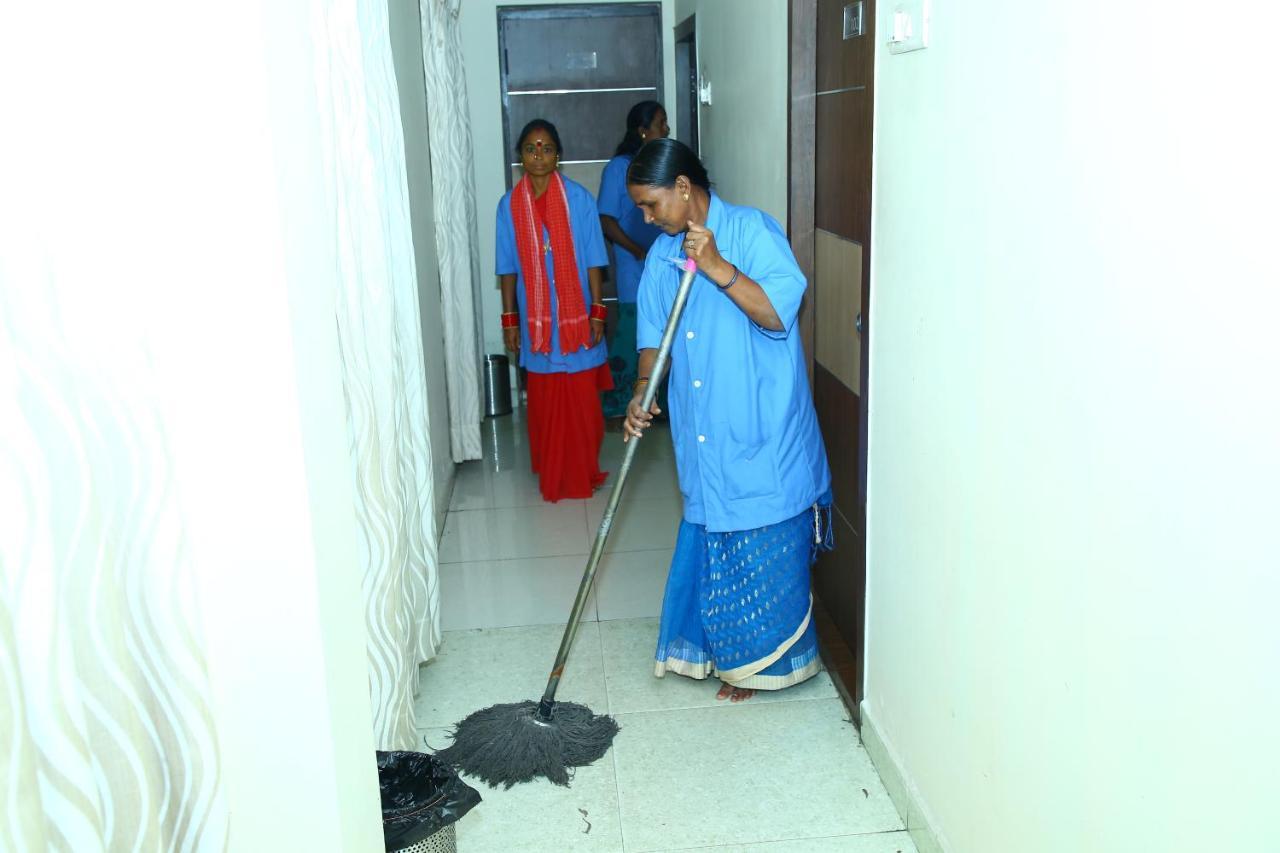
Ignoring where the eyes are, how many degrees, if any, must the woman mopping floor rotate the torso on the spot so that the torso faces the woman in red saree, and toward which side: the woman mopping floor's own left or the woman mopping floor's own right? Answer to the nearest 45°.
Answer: approximately 135° to the woman mopping floor's own right

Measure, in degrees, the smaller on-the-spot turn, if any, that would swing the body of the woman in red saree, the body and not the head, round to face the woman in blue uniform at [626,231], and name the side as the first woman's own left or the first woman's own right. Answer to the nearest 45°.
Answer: approximately 135° to the first woman's own left

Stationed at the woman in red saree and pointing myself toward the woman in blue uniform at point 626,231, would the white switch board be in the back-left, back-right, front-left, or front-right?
back-right

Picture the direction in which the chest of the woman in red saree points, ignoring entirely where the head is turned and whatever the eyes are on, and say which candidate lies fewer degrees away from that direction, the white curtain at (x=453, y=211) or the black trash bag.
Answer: the black trash bag

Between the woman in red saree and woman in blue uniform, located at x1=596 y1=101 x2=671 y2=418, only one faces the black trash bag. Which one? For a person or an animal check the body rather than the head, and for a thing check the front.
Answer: the woman in red saree

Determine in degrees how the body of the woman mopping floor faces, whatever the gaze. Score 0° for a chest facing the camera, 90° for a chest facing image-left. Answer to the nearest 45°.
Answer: approximately 45°

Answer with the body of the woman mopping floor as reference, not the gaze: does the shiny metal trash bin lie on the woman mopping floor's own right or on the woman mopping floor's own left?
on the woman mopping floor's own right
